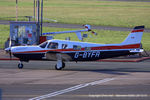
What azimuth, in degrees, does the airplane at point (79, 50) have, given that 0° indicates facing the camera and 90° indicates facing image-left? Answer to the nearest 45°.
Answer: approximately 90°
